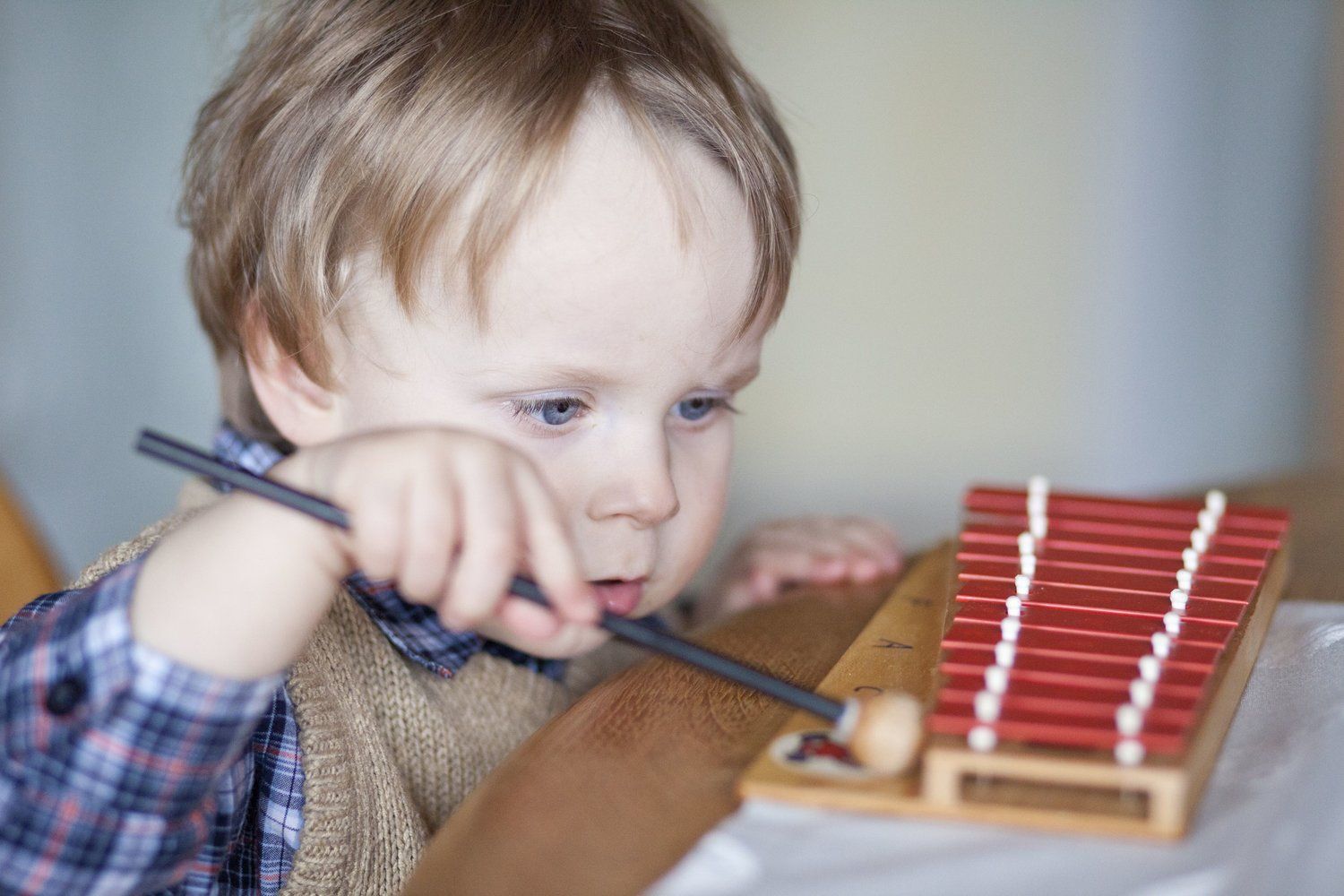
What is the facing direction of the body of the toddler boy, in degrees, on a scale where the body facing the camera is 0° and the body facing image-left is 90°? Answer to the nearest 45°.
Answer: approximately 315°

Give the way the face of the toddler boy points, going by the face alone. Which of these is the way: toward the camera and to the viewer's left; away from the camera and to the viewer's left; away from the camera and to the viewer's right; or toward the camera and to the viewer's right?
toward the camera and to the viewer's right

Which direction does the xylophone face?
to the viewer's left

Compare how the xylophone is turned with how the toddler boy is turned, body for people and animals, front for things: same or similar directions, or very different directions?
very different directions

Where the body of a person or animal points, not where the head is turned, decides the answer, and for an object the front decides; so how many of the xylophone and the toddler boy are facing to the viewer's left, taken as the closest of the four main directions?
1
